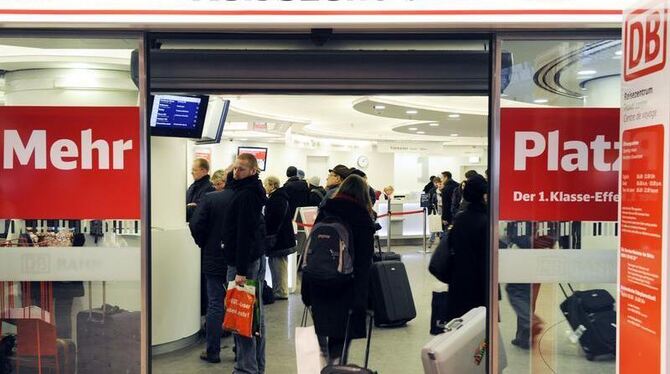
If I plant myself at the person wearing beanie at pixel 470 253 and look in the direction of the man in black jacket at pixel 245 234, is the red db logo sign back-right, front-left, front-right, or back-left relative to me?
back-left

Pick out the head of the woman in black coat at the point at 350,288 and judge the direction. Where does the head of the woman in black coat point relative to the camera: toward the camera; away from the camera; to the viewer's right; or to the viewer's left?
away from the camera

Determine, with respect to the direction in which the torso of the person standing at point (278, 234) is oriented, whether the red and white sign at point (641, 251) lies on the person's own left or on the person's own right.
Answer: on the person's own left

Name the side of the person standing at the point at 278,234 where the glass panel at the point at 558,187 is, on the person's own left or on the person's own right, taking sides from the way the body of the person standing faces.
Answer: on the person's own left

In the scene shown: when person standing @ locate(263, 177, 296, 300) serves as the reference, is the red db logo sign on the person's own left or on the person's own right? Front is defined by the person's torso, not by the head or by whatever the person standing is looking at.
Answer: on the person's own left

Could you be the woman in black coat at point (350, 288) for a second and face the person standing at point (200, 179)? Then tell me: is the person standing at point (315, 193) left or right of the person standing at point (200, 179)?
right
